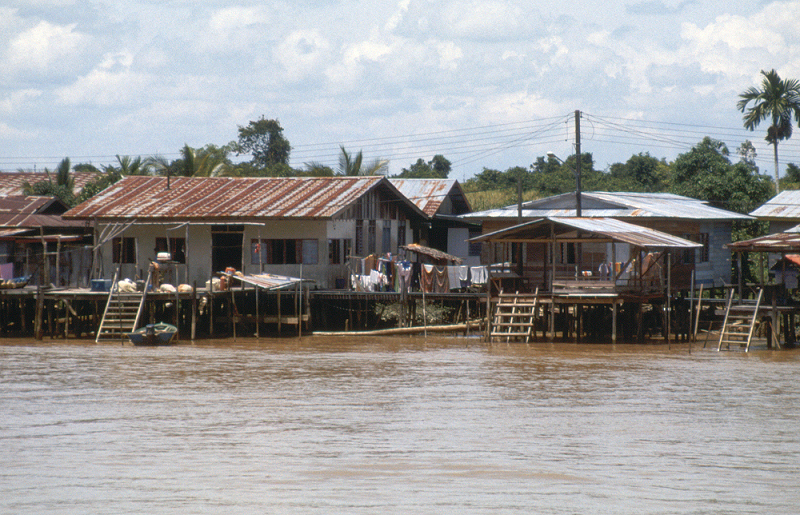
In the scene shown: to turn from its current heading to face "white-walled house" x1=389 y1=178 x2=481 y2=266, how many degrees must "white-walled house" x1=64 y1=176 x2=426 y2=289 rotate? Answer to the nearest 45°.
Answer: approximately 135° to its left

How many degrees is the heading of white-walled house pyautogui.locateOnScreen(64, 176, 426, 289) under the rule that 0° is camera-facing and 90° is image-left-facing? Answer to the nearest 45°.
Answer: approximately 0°

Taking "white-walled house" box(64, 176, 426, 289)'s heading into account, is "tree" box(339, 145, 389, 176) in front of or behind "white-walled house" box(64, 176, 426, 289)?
behind

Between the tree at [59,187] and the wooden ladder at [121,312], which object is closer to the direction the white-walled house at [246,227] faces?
the wooden ladder

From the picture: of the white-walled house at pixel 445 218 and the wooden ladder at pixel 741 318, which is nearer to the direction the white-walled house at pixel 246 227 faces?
the wooden ladder

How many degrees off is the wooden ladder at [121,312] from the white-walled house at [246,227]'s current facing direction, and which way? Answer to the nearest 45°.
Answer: approximately 45° to its right

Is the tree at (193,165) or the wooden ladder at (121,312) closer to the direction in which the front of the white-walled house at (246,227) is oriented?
the wooden ladder

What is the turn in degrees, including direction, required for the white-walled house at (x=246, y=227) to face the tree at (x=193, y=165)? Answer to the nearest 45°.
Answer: approximately 180°

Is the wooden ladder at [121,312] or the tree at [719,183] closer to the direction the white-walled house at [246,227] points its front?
the wooden ladder

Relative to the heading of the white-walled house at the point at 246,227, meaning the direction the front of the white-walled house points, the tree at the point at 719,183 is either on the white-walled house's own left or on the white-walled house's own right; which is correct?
on the white-walled house's own left

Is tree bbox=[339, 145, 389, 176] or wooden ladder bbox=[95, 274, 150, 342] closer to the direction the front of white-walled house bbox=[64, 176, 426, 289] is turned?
the wooden ladder

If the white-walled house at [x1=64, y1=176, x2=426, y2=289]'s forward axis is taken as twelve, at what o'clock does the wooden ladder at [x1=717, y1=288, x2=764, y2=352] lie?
The wooden ladder is roughly at 10 o'clock from the white-walled house.

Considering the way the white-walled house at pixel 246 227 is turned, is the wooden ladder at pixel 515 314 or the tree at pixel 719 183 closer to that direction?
the wooden ladder
